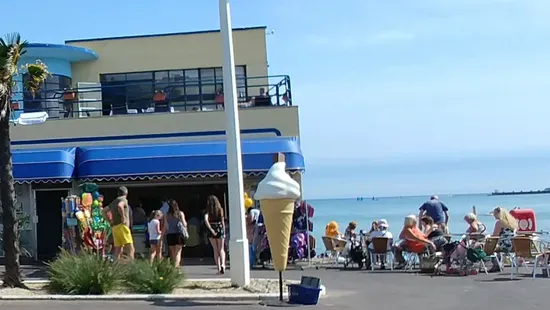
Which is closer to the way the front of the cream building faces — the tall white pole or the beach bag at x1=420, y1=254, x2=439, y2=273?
the tall white pole

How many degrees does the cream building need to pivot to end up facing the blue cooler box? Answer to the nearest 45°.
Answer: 0° — it already faces it

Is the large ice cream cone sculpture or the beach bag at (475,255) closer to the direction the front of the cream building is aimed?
the large ice cream cone sculpture

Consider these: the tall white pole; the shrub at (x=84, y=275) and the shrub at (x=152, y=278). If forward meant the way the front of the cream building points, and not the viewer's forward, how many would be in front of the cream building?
3

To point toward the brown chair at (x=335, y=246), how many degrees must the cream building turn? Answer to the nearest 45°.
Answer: approximately 45° to its left

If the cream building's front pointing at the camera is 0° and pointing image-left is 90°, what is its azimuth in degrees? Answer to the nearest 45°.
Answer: approximately 0°

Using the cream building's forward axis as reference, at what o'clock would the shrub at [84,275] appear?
The shrub is roughly at 12 o'clock from the cream building.

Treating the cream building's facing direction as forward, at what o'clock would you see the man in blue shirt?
The man in blue shirt is roughly at 10 o'clock from the cream building.

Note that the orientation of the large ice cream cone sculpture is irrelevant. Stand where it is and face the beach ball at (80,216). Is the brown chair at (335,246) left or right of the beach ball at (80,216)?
right

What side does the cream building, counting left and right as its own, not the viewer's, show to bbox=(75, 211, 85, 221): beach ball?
front
